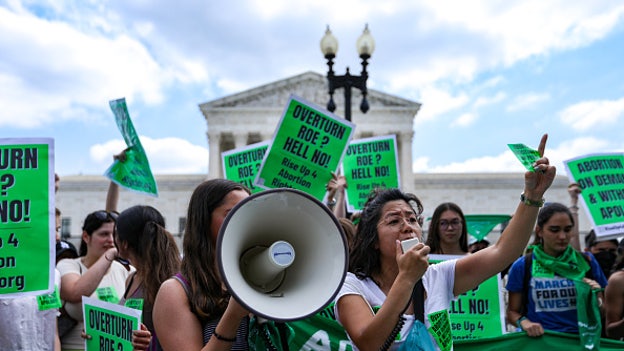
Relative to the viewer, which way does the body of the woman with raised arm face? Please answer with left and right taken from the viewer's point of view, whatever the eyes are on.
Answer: facing the viewer and to the right of the viewer

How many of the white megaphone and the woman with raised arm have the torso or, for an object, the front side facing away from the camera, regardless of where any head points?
0

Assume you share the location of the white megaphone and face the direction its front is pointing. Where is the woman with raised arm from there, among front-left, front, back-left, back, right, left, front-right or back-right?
back-left

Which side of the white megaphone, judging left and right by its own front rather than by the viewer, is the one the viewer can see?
front

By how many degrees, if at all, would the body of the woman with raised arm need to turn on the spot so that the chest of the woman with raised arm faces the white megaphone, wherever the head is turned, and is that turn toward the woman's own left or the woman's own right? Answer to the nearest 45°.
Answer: approximately 90° to the woman's own right

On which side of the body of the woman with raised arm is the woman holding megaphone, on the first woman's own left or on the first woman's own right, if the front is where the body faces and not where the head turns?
on the first woman's own right

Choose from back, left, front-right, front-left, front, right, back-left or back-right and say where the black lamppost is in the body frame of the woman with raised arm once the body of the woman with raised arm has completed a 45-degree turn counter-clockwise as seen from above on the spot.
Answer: left
